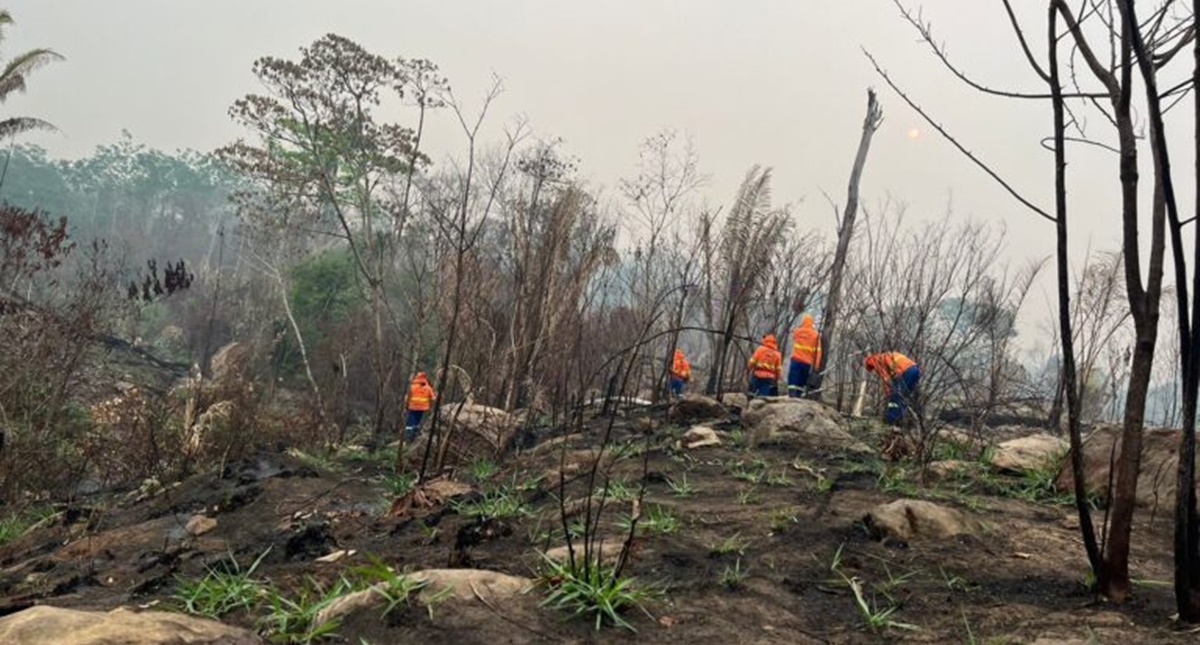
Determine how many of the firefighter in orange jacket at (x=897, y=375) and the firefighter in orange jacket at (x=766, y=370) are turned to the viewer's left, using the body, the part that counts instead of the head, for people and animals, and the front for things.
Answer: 1

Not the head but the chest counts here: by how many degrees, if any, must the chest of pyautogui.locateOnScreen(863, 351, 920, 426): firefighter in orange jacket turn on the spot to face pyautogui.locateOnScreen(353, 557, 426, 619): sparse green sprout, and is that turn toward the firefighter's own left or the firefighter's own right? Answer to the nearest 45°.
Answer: approximately 90° to the firefighter's own left

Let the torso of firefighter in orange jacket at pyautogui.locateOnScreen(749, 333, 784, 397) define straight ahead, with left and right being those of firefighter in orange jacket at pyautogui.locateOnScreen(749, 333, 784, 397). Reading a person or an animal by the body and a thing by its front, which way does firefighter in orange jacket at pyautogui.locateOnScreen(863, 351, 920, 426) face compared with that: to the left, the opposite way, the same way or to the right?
to the left

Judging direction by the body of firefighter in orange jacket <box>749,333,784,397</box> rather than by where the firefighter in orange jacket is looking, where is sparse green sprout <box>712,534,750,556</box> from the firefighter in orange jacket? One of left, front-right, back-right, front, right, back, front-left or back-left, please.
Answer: back

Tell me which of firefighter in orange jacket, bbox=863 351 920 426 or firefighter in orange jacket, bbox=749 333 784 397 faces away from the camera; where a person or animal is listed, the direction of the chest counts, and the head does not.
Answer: firefighter in orange jacket, bbox=749 333 784 397

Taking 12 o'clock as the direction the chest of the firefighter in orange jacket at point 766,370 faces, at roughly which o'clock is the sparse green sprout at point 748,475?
The sparse green sprout is roughly at 6 o'clock from the firefighter in orange jacket.

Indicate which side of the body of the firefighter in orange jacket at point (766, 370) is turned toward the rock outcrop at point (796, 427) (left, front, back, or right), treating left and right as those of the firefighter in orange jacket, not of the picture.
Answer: back

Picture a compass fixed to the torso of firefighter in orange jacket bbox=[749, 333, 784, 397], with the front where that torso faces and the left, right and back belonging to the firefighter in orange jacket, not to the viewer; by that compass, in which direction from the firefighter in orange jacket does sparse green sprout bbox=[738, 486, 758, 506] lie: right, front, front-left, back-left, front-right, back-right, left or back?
back

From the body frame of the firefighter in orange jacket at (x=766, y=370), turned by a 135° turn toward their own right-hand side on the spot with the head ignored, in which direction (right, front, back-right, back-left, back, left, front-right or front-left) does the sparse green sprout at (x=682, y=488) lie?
front-right

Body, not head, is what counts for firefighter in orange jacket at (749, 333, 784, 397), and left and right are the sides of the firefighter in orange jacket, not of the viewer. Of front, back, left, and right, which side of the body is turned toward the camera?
back
